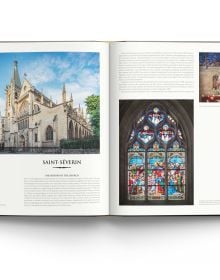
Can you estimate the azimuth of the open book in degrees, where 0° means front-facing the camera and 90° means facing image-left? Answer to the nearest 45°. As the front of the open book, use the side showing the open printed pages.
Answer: approximately 0°
